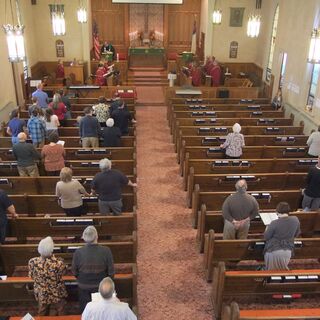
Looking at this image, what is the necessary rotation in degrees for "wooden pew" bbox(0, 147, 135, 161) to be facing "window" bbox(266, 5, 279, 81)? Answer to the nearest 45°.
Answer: approximately 45° to its right

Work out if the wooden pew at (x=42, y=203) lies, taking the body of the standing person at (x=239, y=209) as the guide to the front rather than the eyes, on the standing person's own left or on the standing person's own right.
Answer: on the standing person's own left

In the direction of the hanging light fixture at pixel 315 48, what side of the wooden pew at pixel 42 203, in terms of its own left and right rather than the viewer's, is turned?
right

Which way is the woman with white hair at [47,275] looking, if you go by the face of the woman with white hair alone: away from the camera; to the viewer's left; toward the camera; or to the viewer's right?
away from the camera

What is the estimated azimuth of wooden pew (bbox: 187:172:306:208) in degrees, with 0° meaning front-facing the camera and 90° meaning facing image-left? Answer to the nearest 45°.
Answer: approximately 180°

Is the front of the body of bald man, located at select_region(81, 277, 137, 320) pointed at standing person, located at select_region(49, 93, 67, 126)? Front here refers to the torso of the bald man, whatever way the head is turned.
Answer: yes

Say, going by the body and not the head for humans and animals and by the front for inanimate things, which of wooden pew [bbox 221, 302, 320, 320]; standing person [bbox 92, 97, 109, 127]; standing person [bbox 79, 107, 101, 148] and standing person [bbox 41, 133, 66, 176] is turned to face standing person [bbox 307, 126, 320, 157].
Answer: the wooden pew

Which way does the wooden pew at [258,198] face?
away from the camera

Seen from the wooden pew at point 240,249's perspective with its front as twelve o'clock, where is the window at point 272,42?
The window is roughly at 12 o'clock from the wooden pew.

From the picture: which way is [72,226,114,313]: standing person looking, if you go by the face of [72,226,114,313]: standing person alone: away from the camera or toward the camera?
away from the camera

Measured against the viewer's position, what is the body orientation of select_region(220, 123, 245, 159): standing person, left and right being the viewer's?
facing away from the viewer

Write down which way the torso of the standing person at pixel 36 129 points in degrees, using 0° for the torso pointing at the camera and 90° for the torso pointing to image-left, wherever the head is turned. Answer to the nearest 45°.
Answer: approximately 180°

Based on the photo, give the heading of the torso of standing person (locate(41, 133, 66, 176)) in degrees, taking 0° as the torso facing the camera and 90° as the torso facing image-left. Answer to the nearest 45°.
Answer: approximately 180°

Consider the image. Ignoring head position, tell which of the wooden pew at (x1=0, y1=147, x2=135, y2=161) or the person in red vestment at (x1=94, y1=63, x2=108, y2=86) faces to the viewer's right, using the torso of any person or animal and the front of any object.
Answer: the person in red vestment

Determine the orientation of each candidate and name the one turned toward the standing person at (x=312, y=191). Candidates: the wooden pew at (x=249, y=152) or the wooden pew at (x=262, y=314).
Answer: the wooden pew at (x=262, y=314)

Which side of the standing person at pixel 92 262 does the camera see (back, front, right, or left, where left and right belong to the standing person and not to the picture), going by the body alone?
back
